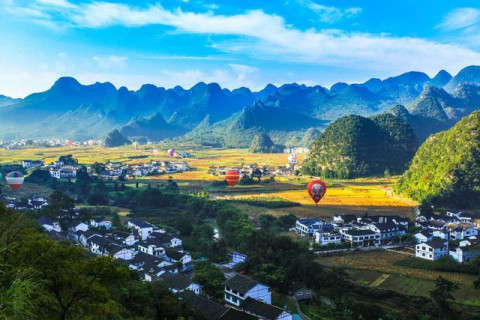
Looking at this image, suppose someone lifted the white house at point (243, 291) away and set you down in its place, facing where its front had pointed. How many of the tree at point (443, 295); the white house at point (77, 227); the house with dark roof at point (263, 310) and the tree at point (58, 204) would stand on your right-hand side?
2

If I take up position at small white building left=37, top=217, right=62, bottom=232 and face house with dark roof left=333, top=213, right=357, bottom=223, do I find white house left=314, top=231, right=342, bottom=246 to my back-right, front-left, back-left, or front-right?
front-right

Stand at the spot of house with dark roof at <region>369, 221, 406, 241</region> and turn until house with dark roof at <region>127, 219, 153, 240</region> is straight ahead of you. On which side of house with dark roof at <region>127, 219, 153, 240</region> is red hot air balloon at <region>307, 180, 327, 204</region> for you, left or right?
right

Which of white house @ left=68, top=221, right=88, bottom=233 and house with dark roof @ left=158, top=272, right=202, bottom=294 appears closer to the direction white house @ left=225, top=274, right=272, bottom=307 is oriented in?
the house with dark roof

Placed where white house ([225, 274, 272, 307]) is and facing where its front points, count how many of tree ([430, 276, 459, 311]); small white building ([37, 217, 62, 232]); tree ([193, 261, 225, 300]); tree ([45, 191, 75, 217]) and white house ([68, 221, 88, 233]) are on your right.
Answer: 4

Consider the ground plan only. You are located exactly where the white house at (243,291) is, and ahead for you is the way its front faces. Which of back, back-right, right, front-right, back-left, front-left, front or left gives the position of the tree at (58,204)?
right

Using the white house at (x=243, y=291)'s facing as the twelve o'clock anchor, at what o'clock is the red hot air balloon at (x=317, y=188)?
The red hot air balloon is roughly at 5 o'clock from the white house.

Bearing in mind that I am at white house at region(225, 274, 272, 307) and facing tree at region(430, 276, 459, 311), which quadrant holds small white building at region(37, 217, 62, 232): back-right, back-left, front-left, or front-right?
back-left

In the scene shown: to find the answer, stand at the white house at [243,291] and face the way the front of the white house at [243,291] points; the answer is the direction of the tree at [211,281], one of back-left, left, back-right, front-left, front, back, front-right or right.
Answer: right

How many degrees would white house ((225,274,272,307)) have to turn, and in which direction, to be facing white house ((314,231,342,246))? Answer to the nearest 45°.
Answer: approximately 180°

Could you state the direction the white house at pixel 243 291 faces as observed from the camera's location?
facing the viewer and to the left of the viewer

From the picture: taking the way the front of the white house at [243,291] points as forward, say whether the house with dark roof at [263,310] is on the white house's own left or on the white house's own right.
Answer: on the white house's own left

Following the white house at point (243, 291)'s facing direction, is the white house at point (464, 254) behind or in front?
behind

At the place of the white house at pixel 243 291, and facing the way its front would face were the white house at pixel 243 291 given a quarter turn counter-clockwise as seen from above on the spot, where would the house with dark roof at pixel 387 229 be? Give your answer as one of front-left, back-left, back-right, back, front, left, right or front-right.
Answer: left
